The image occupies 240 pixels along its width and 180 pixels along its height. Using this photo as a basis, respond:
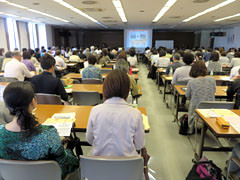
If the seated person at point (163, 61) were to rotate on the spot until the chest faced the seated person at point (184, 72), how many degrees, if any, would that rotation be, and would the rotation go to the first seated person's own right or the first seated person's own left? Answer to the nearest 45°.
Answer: approximately 180°

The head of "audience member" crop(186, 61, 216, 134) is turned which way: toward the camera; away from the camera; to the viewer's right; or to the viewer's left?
away from the camera

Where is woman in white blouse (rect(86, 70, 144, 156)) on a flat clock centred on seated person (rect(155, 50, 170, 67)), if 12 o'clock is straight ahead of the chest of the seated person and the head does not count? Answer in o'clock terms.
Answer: The woman in white blouse is roughly at 6 o'clock from the seated person.

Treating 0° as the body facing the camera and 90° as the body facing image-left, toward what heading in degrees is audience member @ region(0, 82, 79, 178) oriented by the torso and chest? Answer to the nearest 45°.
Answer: approximately 225°

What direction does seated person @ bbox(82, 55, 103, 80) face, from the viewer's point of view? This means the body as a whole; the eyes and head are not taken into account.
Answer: away from the camera

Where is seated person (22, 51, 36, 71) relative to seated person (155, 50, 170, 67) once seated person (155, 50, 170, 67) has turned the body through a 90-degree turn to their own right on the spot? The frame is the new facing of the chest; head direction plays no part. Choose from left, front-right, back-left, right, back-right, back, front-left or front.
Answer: back-right

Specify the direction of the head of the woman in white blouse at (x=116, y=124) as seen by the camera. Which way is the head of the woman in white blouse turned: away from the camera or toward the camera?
away from the camera

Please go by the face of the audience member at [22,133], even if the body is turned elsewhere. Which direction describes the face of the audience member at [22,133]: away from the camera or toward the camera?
away from the camera

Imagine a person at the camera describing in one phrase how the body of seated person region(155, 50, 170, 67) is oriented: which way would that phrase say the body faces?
away from the camera

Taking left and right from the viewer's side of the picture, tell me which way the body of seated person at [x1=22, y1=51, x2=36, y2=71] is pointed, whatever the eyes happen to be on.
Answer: facing away from the viewer

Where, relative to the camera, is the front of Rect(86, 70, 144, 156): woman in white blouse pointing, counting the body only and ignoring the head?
away from the camera
